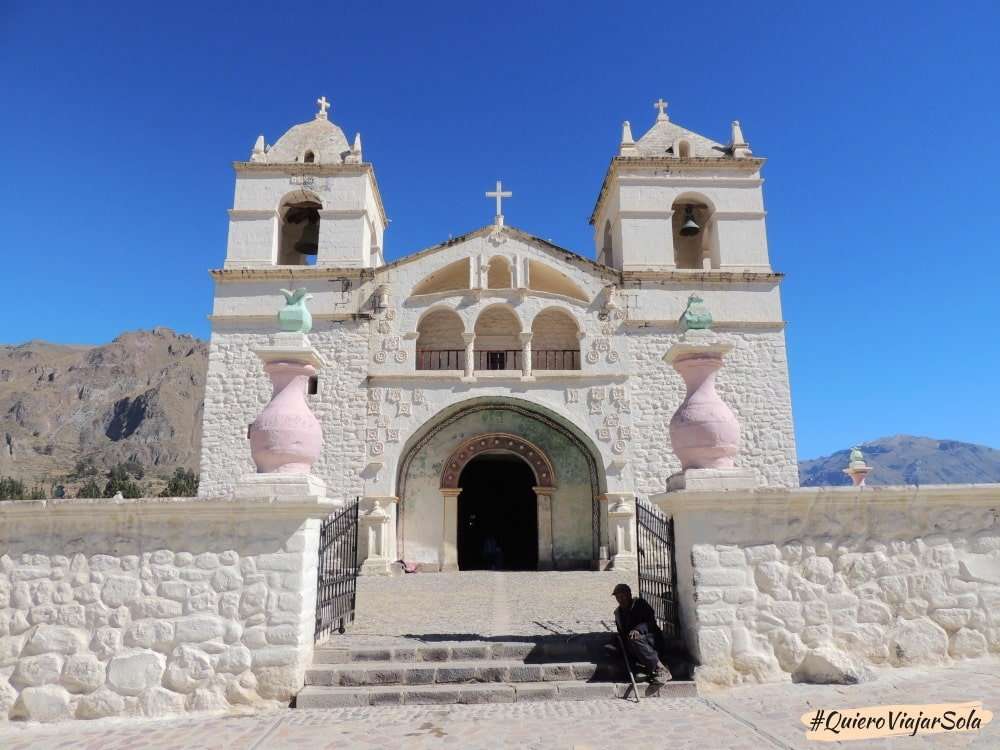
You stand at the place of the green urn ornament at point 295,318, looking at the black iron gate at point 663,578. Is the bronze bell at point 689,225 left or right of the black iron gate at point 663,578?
left

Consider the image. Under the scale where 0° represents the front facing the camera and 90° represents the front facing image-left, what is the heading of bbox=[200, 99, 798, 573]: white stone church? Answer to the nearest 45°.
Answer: approximately 0°

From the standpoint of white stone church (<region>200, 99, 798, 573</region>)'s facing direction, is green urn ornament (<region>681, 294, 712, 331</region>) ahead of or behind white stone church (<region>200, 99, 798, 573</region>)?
ahead
